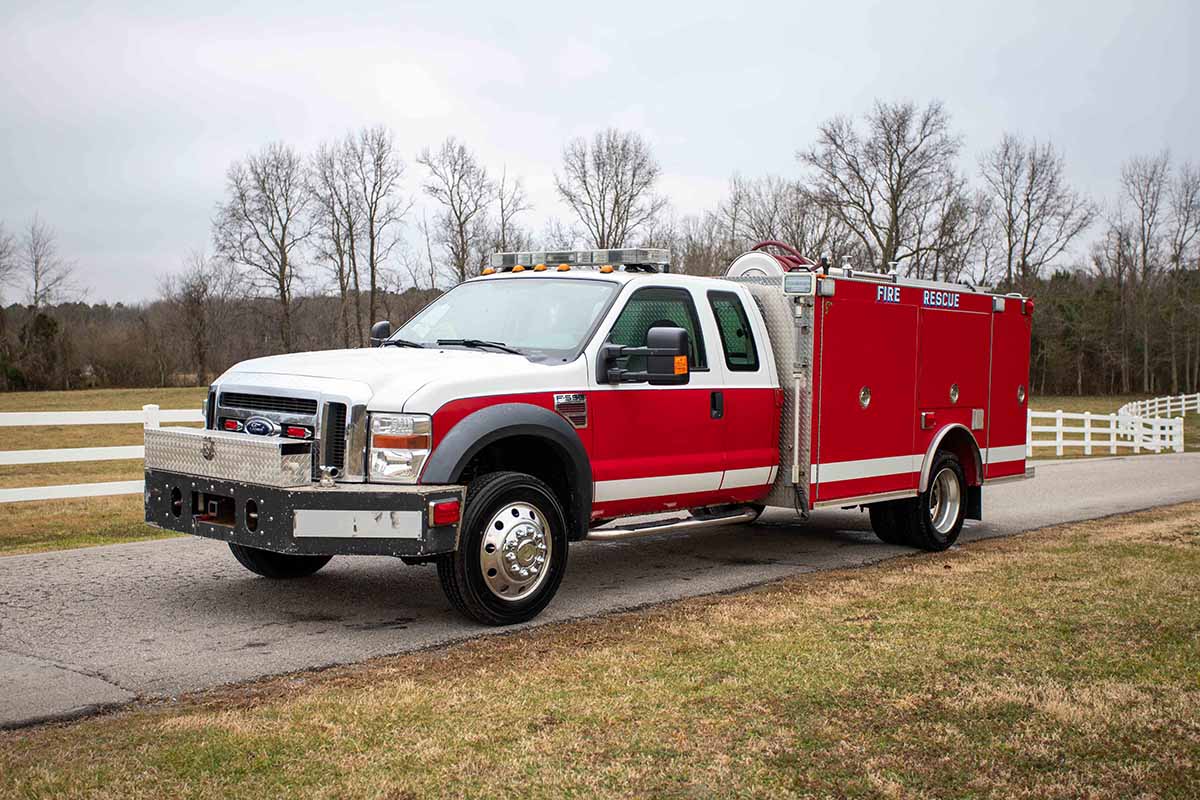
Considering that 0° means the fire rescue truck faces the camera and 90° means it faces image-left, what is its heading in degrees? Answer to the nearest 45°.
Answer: approximately 45°

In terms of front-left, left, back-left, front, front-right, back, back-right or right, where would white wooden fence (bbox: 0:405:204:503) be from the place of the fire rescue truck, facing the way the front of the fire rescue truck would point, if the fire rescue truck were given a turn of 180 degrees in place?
left
